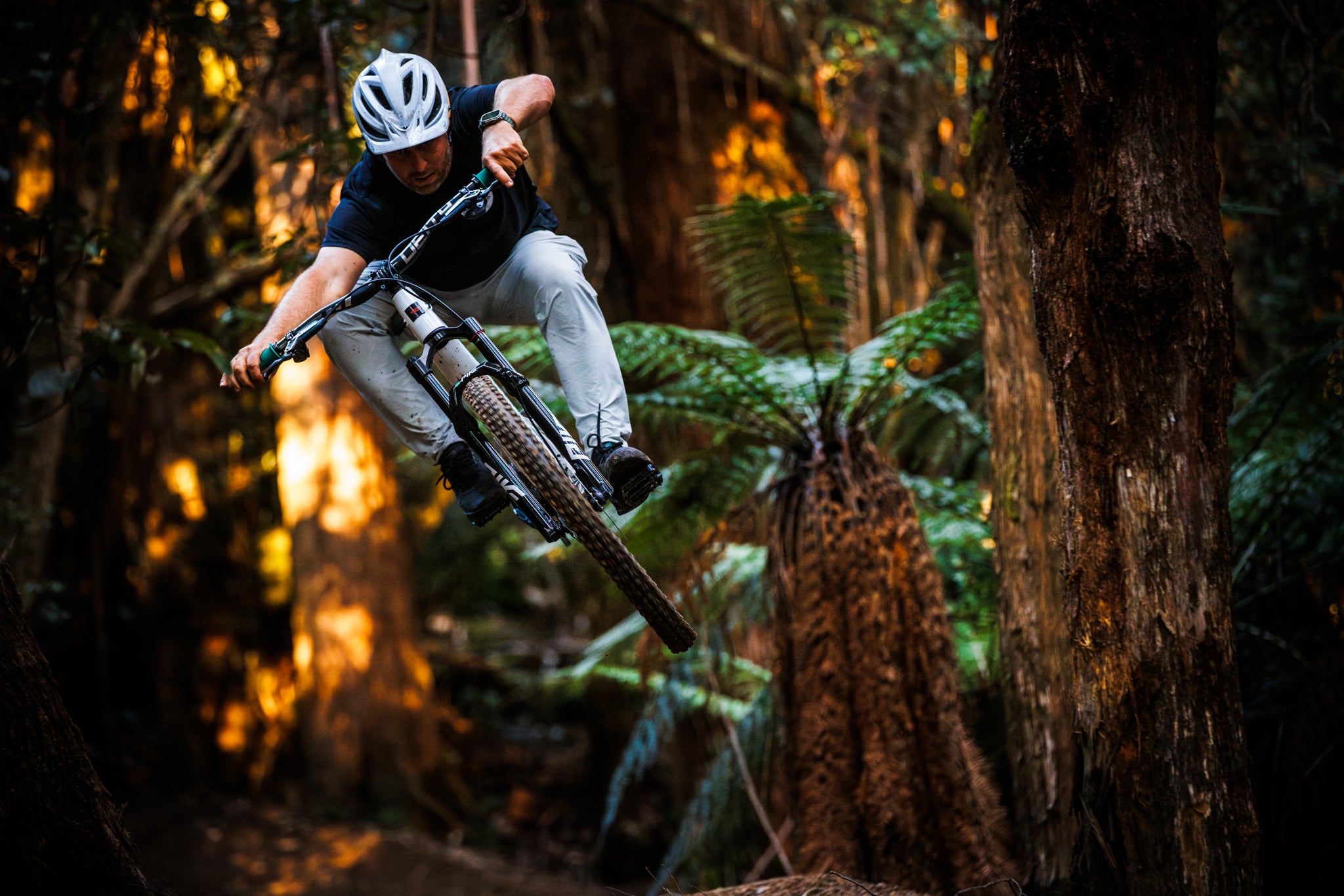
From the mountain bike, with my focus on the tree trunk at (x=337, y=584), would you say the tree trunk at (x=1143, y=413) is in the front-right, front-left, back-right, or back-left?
back-right

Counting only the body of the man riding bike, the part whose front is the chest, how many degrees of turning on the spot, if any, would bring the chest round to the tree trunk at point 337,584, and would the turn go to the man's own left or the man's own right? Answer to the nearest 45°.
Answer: approximately 180°

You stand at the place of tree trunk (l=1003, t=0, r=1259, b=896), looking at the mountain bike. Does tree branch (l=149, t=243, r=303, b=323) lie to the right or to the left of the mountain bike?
right

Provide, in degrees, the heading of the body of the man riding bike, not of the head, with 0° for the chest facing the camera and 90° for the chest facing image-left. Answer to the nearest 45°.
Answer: approximately 0°

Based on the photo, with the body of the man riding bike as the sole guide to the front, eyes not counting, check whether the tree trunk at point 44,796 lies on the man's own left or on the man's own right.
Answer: on the man's own right

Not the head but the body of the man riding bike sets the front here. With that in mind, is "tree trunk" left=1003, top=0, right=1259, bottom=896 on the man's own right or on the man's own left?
on the man's own left

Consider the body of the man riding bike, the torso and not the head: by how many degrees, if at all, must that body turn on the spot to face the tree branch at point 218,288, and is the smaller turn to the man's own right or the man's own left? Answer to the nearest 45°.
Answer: approximately 180°
